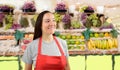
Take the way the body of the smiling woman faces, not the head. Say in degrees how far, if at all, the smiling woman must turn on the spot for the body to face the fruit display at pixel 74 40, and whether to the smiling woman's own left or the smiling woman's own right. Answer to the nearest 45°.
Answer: approximately 135° to the smiling woman's own left

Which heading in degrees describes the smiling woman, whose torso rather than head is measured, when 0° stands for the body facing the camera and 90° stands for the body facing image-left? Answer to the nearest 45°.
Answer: approximately 315°

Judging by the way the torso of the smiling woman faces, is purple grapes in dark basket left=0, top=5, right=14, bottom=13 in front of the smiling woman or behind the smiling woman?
behind

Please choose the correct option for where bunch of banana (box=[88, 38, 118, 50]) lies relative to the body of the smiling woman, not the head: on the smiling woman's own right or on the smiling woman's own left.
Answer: on the smiling woman's own left

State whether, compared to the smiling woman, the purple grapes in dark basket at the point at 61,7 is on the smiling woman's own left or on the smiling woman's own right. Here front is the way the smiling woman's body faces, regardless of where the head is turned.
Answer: on the smiling woman's own left
